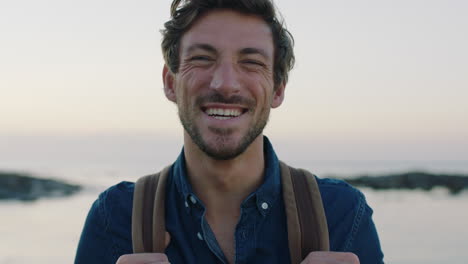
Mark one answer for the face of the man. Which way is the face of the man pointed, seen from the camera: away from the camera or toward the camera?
toward the camera

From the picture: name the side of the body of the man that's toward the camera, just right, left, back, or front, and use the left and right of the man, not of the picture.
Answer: front
